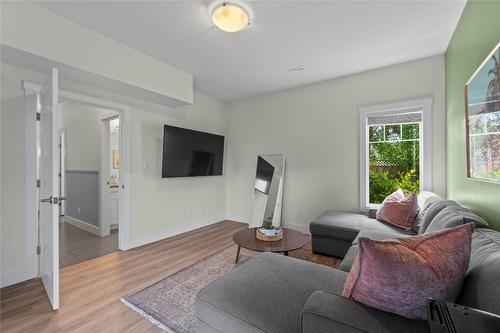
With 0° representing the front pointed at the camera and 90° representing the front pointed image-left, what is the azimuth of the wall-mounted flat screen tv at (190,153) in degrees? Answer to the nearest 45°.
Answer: approximately 315°

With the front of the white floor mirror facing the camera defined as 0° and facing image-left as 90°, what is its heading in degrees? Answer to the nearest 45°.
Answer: approximately 45°

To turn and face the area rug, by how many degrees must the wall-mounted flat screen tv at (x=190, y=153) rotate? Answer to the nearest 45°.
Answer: approximately 45° to its right

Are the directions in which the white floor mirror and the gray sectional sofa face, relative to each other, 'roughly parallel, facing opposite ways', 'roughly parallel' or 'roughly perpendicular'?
roughly perpendicular

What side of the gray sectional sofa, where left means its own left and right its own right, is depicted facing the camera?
left

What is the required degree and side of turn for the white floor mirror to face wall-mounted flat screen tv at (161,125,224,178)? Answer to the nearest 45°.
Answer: approximately 45° to its right

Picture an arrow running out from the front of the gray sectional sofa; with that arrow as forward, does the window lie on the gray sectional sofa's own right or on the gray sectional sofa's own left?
on the gray sectional sofa's own right

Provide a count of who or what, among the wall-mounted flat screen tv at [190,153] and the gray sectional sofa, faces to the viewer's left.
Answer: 1

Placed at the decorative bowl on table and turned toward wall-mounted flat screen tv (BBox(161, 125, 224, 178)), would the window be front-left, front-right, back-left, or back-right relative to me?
back-right

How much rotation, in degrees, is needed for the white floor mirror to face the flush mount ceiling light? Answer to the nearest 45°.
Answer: approximately 45° to its left

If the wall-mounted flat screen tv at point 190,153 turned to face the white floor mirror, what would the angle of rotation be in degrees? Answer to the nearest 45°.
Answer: approximately 45° to its left
